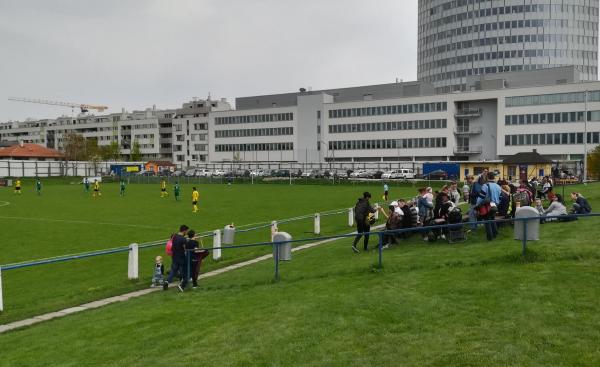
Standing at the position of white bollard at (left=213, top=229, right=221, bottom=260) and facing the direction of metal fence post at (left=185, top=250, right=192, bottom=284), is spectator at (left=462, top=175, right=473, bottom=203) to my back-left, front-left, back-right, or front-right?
back-left

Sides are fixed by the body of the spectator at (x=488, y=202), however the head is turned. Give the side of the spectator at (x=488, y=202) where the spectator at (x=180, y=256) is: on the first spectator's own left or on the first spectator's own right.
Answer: on the first spectator's own left

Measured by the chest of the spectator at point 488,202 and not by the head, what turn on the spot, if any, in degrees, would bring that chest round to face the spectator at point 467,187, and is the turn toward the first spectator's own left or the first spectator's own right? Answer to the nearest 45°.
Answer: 0° — they already face them

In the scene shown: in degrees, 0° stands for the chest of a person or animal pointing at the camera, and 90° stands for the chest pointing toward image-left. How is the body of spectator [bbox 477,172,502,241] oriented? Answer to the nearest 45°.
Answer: approximately 180°

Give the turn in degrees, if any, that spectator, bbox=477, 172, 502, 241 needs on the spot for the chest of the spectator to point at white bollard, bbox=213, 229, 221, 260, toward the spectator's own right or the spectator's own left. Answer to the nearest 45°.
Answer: approximately 90° to the spectator's own left

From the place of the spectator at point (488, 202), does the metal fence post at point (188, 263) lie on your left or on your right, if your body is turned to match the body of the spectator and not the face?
on your left

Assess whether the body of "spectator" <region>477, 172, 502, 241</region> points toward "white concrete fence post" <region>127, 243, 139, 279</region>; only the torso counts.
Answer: no

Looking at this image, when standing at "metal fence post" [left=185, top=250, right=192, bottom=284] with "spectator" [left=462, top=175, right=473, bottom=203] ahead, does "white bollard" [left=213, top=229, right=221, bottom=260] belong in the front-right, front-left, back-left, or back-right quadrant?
front-left
